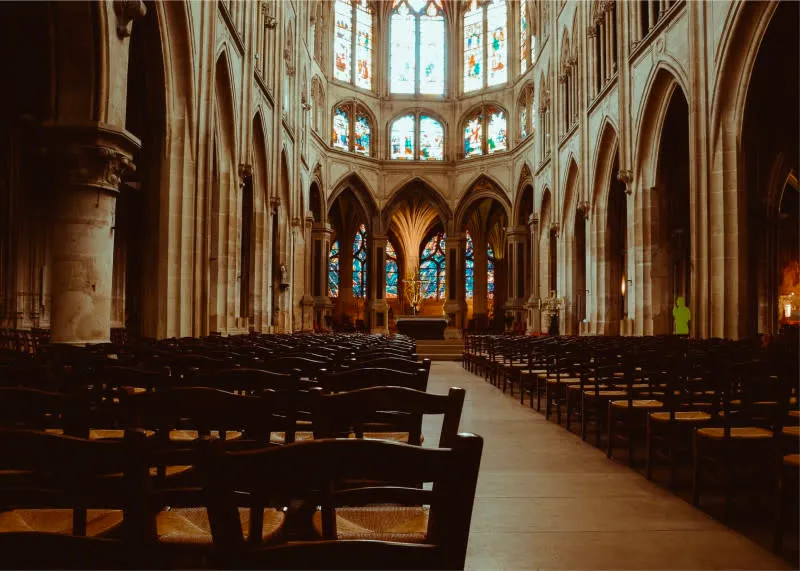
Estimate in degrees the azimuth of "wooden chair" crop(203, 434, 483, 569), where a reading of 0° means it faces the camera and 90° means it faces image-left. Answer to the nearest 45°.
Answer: approximately 180°

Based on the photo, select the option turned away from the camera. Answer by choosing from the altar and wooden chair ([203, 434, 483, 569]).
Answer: the wooden chair

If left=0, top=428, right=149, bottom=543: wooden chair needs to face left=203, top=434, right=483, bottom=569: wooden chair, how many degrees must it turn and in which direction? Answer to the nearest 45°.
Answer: approximately 135° to its right

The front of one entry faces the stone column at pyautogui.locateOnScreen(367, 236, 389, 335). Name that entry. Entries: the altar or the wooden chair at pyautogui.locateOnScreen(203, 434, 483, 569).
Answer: the wooden chair

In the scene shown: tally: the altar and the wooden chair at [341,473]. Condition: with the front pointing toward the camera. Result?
1

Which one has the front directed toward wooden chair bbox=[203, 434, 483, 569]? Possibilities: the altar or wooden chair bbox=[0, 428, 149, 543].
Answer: the altar

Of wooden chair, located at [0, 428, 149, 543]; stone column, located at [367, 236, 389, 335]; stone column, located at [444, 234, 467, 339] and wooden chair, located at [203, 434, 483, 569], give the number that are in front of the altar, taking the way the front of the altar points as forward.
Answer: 2

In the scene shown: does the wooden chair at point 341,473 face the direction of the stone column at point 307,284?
yes

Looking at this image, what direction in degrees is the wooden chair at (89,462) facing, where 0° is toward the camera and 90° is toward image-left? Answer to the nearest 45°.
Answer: approximately 180°
